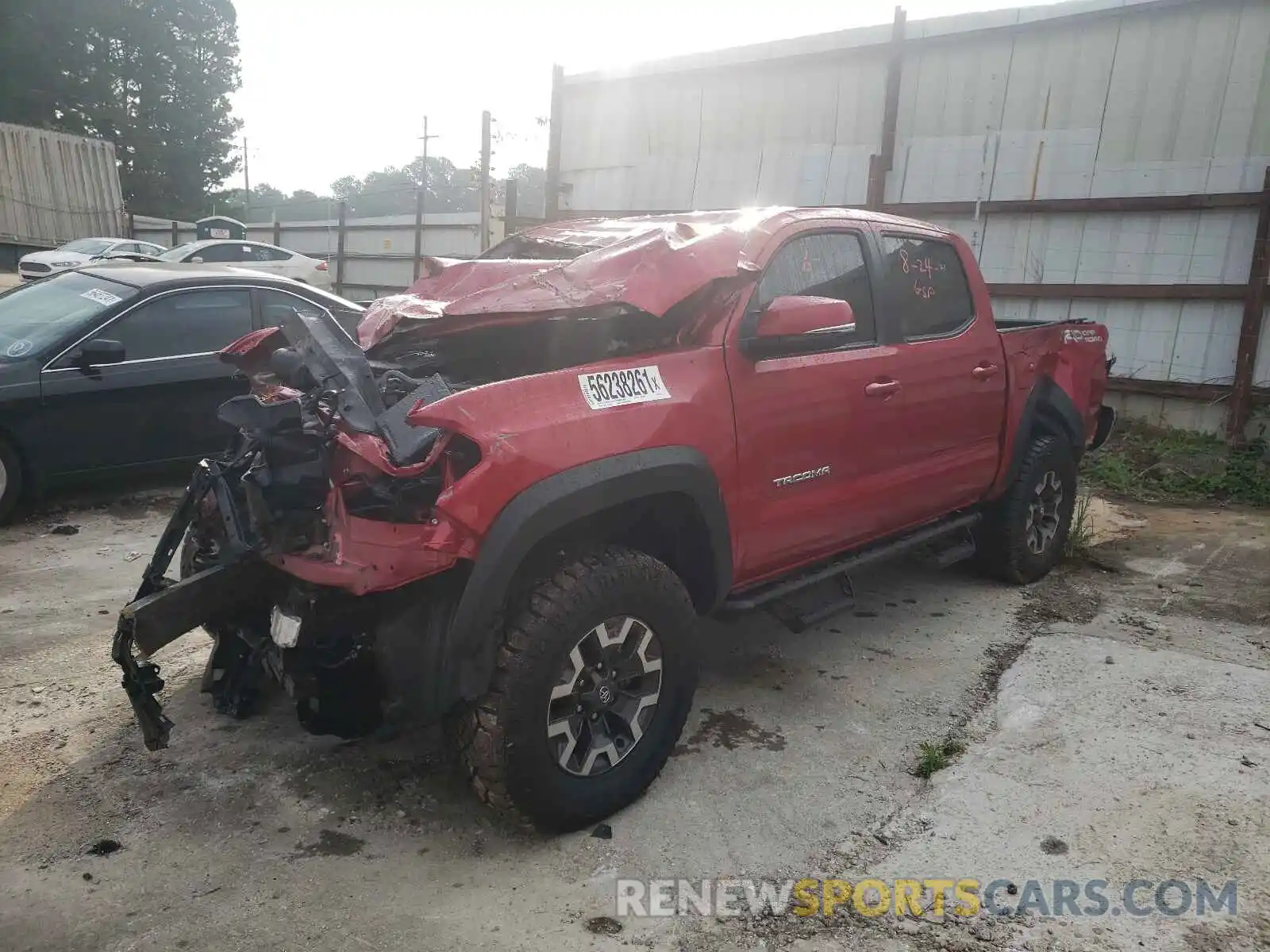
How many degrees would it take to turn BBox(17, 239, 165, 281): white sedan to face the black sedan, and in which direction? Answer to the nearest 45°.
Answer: approximately 45° to its left

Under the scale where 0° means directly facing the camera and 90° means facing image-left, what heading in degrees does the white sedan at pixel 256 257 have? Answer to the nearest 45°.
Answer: approximately 90°

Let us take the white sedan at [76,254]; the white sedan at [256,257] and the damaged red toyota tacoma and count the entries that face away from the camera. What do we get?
0

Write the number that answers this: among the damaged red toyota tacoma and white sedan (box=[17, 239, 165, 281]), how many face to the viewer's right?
0

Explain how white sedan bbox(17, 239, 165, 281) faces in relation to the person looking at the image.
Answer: facing the viewer and to the left of the viewer

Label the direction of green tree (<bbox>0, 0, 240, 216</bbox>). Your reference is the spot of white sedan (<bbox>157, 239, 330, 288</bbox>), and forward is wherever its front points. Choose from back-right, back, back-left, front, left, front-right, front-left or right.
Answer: right

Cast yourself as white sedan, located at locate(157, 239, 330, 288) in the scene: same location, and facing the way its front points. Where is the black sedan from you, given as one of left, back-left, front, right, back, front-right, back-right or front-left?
left

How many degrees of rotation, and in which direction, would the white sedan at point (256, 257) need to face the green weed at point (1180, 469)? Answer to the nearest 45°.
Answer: approximately 135° to its left

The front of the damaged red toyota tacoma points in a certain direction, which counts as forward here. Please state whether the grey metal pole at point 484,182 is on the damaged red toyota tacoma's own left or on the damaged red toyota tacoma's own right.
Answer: on the damaged red toyota tacoma's own right
